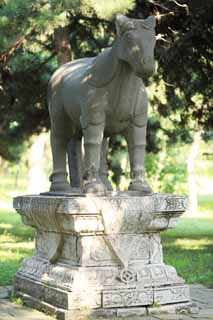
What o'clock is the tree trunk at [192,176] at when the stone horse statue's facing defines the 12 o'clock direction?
The tree trunk is roughly at 8 o'clock from the stone horse statue.

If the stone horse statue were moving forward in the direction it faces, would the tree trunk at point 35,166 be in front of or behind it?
behind

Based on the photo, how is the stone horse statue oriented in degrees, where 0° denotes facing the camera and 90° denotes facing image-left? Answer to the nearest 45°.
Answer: approximately 315°

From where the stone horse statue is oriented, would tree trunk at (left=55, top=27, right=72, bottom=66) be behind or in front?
behind
